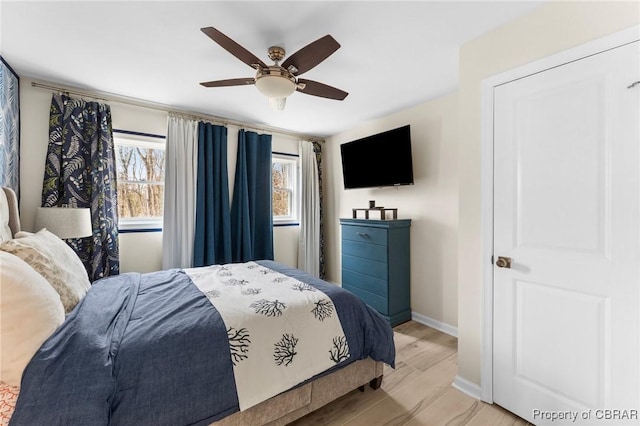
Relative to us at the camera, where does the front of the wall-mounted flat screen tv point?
facing the viewer and to the left of the viewer

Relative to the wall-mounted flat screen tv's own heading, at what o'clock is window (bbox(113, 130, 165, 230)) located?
The window is roughly at 1 o'clock from the wall-mounted flat screen tv.

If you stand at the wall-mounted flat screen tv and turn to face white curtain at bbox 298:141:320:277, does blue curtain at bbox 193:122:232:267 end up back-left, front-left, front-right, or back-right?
front-left

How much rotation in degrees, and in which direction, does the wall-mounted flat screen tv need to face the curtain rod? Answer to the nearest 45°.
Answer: approximately 45° to its right

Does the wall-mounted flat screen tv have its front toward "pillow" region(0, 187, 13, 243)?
yes

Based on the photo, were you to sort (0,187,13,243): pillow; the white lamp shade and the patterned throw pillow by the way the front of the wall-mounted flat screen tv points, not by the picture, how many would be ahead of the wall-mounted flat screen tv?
3

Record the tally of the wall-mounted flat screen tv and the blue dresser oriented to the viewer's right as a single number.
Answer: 0

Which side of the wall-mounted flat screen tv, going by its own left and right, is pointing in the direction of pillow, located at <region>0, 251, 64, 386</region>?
front

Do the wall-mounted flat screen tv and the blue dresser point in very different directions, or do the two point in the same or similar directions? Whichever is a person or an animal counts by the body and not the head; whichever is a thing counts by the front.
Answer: same or similar directions

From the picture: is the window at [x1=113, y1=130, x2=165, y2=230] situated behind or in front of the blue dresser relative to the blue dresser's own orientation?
in front

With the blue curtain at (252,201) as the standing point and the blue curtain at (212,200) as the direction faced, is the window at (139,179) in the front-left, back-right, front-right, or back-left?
front-right

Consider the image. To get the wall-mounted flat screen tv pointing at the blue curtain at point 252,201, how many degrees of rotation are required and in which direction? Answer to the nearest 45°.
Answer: approximately 45° to its right

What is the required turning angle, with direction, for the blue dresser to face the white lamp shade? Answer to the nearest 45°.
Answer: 0° — it already faces it

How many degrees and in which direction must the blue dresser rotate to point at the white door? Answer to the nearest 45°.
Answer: approximately 90° to its left

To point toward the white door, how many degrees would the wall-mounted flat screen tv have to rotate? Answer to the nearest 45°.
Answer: approximately 90° to its left

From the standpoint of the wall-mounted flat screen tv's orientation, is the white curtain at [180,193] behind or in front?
in front
